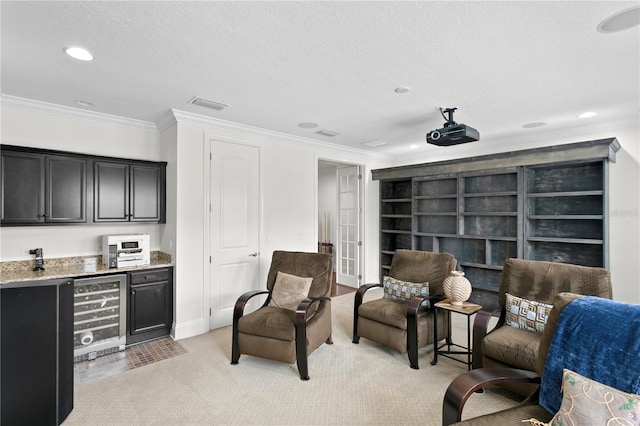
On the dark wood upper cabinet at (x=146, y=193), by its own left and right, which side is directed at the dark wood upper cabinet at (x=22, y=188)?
right

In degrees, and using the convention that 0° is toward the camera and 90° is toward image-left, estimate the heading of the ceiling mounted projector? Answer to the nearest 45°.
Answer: approximately 45°

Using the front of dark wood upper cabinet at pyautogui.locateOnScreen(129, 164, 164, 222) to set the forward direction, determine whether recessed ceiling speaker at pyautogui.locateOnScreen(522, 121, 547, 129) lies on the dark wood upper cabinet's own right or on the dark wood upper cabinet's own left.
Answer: on the dark wood upper cabinet's own left

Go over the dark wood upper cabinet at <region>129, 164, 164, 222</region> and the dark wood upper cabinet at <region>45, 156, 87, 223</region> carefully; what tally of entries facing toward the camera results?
2

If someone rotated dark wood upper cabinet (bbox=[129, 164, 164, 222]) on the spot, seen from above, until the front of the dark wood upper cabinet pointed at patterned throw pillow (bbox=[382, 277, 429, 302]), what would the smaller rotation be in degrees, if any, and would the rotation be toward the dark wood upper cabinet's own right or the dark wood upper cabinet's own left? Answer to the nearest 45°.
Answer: approximately 45° to the dark wood upper cabinet's own left

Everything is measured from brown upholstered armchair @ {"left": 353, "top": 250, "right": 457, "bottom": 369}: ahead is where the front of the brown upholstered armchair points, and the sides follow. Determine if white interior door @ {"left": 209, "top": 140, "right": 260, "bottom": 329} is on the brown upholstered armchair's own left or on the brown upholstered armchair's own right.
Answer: on the brown upholstered armchair's own right

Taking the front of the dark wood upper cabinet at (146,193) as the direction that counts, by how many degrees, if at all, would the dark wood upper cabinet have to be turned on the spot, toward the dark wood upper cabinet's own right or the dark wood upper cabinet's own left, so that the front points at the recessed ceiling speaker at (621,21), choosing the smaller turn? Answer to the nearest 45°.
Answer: approximately 45° to the dark wood upper cabinet's own left
